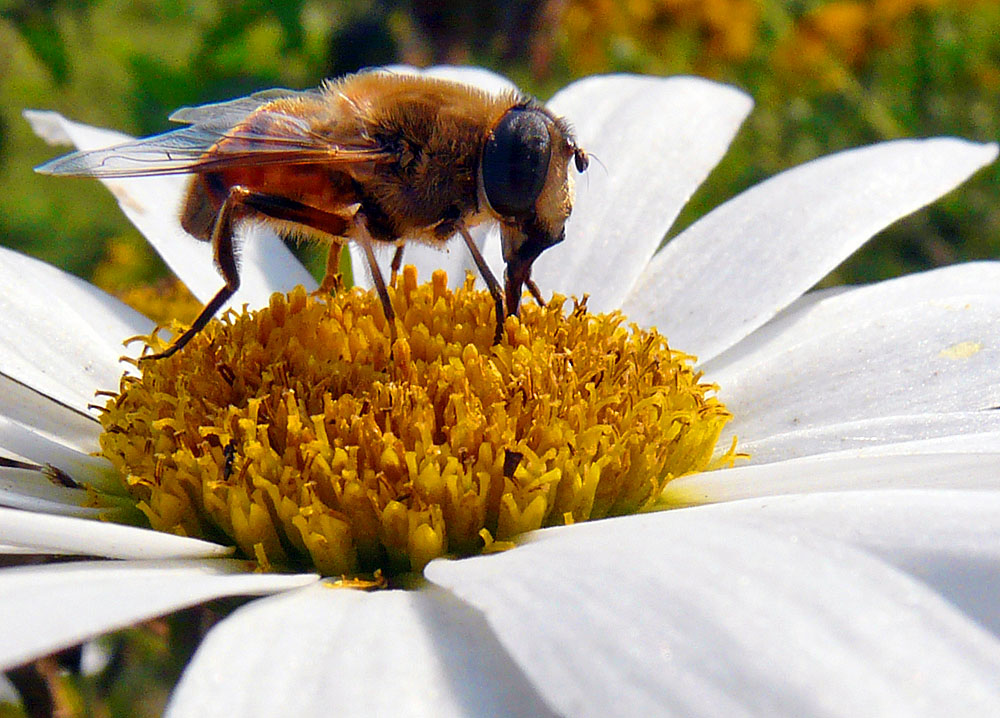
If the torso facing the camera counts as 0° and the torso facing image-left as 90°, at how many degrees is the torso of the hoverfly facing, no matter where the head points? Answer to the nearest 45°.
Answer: approximately 270°
